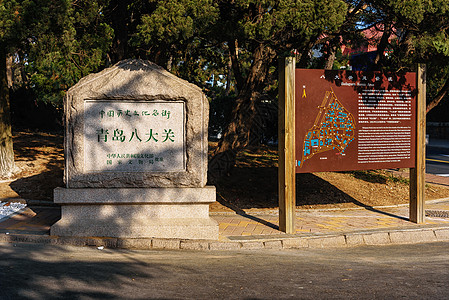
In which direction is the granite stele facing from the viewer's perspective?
toward the camera

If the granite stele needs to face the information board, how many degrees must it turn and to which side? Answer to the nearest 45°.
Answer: approximately 90° to its left
